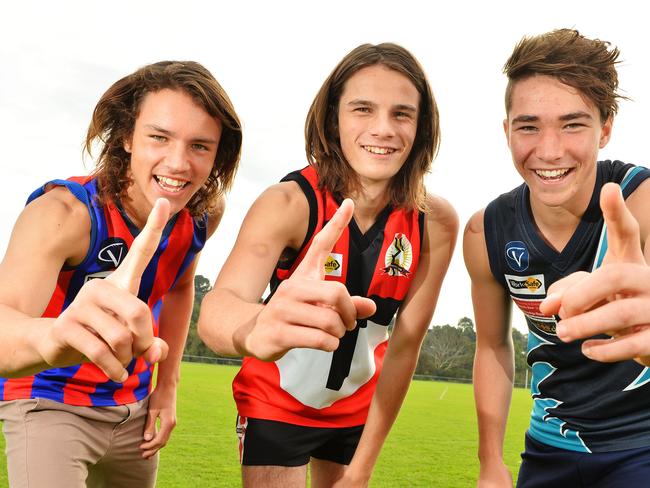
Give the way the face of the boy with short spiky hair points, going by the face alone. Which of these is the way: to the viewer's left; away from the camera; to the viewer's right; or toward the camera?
toward the camera

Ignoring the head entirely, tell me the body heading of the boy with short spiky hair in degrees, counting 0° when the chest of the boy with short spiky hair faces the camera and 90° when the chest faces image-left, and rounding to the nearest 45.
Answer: approximately 0°
